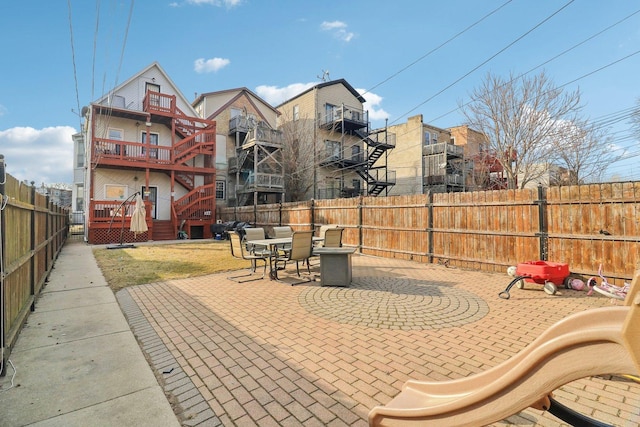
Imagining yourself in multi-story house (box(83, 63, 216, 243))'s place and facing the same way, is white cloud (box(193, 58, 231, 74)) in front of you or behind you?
behind

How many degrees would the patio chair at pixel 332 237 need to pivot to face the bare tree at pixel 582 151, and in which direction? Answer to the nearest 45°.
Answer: approximately 180°

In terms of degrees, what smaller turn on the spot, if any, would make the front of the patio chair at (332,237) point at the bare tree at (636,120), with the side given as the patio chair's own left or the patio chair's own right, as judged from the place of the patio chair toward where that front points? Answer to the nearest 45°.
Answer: approximately 180°

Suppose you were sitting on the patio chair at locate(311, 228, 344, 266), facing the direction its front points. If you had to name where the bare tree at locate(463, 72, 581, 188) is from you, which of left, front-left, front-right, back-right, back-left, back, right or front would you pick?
back
